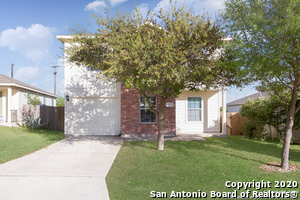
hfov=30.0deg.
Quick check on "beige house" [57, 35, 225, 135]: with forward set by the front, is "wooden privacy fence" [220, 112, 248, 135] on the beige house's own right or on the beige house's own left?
on the beige house's own left

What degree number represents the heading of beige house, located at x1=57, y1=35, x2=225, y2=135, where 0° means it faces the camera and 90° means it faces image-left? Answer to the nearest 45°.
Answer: approximately 0°

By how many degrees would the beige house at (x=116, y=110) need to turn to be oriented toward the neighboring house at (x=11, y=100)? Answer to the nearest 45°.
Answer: approximately 135° to its right
